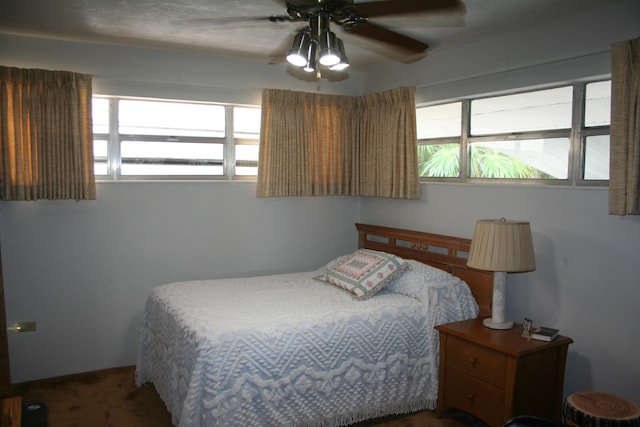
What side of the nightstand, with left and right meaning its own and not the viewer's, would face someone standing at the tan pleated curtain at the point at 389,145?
right

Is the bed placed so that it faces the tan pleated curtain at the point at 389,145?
no

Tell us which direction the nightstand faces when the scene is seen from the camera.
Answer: facing the viewer and to the left of the viewer

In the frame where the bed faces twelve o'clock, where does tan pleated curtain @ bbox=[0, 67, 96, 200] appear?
The tan pleated curtain is roughly at 2 o'clock from the bed.

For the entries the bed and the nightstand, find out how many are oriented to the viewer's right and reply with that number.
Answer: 0

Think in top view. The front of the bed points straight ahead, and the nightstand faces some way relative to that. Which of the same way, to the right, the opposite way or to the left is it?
the same way

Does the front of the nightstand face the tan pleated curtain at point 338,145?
no

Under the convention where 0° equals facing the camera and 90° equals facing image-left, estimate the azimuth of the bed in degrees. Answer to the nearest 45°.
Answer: approximately 45°

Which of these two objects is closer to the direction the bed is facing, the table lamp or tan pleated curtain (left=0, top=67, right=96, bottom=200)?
the tan pleated curtain

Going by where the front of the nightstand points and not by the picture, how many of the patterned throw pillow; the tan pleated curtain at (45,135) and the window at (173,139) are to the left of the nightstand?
0

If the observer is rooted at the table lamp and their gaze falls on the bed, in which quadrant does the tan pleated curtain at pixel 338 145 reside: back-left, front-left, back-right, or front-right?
front-right

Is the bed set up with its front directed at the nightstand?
no

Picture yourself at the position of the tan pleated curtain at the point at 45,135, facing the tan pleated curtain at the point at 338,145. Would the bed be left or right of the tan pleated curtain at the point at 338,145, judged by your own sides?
right

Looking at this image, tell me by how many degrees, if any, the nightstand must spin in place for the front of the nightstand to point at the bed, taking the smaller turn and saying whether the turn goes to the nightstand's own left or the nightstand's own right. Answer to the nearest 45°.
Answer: approximately 45° to the nightstand's own right

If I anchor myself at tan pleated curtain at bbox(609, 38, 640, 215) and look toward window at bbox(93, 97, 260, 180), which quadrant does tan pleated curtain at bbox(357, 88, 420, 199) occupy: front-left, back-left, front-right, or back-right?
front-right

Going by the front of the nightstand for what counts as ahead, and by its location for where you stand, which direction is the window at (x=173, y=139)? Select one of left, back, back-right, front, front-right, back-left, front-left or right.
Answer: front-right

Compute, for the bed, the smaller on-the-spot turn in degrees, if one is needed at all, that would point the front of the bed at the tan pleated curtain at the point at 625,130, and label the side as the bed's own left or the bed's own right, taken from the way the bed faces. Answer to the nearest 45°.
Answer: approximately 135° to the bed's own left
